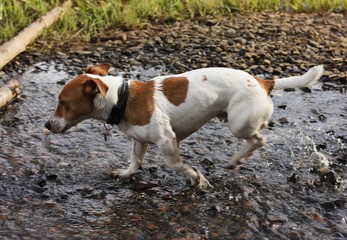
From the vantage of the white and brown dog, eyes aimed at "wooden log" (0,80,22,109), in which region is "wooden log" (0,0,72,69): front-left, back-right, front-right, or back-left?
front-right

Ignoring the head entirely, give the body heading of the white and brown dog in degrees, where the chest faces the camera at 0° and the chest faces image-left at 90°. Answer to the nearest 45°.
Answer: approximately 90°

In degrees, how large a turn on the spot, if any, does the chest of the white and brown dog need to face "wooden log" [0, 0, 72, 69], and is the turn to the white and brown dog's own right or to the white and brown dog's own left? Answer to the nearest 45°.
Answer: approximately 45° to the white and brown dog's own right

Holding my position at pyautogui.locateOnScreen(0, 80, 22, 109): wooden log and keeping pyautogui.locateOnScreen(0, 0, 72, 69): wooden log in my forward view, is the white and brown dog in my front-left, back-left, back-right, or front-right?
back-right

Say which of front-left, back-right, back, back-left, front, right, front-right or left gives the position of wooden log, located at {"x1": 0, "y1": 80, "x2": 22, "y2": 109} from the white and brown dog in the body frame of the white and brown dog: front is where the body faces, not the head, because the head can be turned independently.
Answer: front-right

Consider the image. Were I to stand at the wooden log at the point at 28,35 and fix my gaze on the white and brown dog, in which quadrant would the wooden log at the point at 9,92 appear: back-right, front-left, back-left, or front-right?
front-right
